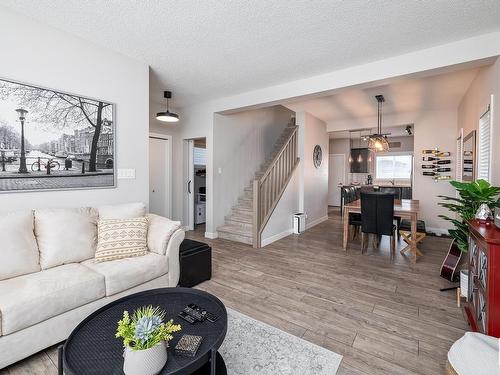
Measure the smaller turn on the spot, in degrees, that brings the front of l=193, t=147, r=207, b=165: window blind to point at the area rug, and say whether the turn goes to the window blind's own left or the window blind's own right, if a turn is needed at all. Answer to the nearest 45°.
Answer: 0° — it already faces it

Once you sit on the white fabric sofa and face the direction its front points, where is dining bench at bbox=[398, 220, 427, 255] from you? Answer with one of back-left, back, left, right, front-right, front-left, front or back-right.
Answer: front-left

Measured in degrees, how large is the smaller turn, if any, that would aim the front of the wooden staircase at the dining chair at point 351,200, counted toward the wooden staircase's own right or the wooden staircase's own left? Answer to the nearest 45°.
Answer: approximately 135° to the wooden staircase's own left

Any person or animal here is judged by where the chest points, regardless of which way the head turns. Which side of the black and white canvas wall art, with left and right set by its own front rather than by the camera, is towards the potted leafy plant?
front

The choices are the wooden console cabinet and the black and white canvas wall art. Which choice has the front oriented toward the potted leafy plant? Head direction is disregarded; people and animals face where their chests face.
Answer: the black and white canvas wall art

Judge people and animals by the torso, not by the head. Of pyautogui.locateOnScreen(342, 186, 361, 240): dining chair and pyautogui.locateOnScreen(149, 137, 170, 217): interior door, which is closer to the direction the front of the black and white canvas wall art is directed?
the dining chair

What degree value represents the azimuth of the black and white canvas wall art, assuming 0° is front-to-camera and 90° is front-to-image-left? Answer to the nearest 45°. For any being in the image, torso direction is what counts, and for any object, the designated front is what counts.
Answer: approximately 315°

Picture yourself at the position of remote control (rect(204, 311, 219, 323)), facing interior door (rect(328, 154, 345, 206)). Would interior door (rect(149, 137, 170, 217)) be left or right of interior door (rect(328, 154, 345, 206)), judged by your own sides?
left

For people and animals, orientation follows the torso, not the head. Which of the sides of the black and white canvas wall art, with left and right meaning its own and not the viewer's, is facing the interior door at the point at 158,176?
left

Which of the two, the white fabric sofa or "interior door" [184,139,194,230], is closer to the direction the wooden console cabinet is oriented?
the white fabric sofa

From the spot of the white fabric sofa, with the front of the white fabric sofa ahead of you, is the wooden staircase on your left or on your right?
on your left

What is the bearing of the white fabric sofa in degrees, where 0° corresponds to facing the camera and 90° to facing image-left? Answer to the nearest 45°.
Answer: approximately 315°

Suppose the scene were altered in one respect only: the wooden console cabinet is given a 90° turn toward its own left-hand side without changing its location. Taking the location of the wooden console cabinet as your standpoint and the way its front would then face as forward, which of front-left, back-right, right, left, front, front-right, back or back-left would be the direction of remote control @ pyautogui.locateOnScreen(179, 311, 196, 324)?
right

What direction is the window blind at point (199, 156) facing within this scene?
toward the camera

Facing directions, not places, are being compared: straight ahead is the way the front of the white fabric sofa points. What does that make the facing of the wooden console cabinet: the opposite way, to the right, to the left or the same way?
the opposite way

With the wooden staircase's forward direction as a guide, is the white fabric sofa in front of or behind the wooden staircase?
in front

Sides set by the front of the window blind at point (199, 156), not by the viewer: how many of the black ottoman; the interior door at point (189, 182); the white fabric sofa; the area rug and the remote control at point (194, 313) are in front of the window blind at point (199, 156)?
5

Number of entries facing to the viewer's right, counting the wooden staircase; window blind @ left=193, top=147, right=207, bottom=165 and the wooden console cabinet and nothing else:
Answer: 0

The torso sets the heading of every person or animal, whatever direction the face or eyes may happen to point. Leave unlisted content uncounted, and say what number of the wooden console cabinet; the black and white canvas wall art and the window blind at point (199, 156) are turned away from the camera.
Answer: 0

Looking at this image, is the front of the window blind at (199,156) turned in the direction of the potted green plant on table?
yes
